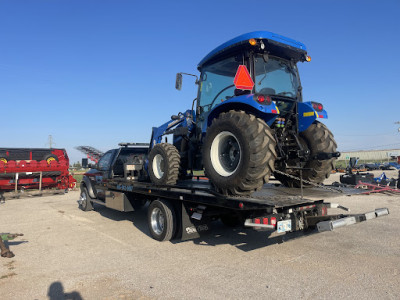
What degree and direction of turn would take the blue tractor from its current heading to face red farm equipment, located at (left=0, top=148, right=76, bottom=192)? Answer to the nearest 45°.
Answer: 0° — it already faces it

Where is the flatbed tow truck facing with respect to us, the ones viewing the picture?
facing away from the viewer and to the left of the viewer

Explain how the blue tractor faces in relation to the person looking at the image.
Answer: facing away from the viewer and to the left of the viewer

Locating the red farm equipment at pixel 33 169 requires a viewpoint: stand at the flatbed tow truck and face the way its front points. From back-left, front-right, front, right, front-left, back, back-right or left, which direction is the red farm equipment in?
front
